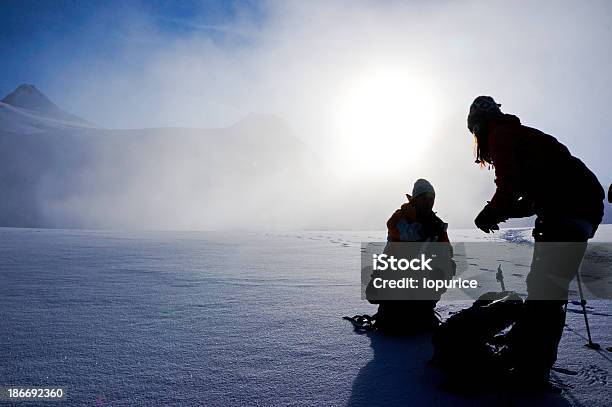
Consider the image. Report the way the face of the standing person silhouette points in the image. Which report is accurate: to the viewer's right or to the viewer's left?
to the viewer's left

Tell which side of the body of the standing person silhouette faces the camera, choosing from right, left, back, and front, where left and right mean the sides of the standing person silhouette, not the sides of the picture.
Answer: left
